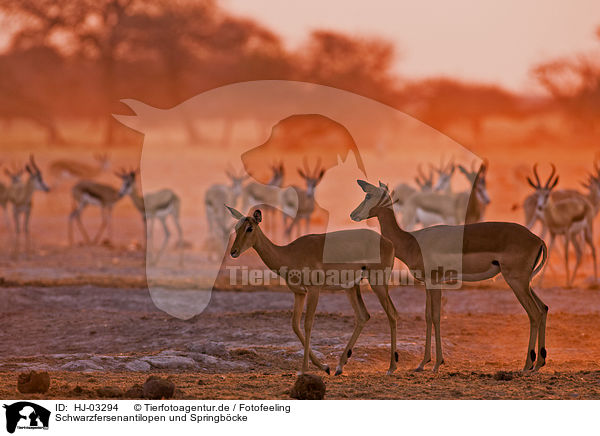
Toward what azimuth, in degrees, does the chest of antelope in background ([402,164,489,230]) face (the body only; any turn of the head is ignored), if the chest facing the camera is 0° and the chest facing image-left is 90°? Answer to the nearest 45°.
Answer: approximately 270°

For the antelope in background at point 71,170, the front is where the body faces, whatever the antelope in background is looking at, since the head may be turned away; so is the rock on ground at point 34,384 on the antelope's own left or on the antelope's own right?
on the antelope's own right

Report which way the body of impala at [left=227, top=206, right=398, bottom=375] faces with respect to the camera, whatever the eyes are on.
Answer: to the viewer's left

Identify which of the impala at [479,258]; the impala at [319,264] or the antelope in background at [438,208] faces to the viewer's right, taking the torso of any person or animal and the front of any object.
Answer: the antelope in background

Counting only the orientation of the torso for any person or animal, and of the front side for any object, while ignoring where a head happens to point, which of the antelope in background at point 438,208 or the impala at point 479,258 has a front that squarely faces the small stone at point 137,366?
the impala

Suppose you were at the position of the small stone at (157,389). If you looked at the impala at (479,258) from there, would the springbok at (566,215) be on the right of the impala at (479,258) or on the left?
left

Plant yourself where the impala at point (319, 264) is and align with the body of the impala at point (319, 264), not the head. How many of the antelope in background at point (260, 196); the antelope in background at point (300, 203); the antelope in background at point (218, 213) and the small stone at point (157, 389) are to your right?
3

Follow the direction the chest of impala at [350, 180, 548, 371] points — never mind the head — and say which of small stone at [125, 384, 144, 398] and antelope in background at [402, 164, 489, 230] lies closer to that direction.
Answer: the small stone

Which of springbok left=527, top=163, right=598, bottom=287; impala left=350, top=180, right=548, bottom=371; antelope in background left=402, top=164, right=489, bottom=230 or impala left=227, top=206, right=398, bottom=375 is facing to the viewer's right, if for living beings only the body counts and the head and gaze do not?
the antelope in background

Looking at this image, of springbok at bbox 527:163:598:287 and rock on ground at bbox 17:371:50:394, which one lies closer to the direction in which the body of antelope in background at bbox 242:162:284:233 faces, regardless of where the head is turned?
the springbok

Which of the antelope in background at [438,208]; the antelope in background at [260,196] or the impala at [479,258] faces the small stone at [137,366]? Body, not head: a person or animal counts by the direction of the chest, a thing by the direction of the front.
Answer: the impala

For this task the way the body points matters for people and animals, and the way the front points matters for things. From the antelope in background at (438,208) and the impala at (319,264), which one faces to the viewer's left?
the impala

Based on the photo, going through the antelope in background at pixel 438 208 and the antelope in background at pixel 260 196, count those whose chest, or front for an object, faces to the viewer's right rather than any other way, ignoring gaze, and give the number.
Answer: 2

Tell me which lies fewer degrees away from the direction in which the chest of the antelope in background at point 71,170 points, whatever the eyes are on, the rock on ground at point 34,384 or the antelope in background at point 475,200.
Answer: the antelope in background

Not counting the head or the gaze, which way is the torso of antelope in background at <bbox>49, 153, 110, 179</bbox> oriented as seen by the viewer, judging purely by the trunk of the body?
to the viewer's right

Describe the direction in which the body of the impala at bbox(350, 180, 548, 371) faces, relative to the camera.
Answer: to the viewer's left

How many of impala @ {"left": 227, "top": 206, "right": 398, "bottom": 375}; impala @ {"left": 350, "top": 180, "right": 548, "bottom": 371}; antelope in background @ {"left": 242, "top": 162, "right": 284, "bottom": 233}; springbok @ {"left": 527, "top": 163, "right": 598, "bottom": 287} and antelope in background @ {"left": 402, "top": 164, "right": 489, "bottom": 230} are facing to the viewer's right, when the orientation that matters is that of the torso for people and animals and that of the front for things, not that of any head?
2

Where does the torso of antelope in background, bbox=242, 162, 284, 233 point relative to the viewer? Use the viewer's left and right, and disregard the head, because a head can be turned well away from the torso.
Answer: facing to the right of the viewer
